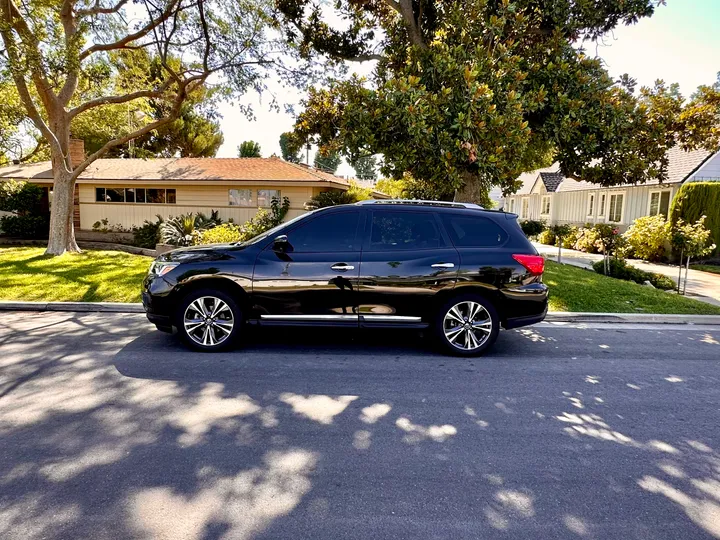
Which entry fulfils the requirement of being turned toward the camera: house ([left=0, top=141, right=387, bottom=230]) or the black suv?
the house

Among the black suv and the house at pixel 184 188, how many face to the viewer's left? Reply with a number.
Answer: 1

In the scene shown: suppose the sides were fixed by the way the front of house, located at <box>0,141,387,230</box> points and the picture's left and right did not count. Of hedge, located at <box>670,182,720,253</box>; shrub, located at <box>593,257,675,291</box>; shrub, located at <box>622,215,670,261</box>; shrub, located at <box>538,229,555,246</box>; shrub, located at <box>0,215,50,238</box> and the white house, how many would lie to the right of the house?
1

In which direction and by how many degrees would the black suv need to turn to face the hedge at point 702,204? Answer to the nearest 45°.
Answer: approximately 135° to its right

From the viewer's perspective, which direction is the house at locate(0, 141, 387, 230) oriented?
toward the camera

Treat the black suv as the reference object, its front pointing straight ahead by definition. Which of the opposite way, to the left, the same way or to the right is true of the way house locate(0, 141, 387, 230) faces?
to the left

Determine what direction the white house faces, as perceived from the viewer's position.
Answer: facing the viewer and to the left of the viewer

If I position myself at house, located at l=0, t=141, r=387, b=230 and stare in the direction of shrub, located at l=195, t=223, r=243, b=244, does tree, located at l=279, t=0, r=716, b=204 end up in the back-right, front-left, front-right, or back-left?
front-left

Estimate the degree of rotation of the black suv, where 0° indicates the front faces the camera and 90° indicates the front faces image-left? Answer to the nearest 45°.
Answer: approximately 90°

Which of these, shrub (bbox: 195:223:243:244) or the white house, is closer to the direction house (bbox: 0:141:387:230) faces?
the shrub
